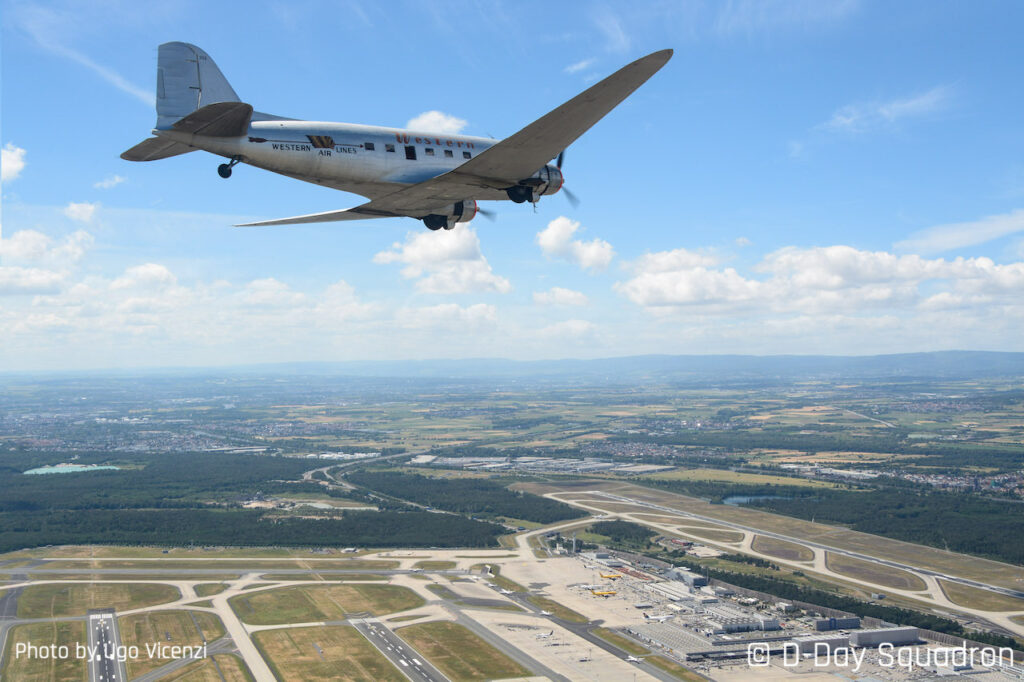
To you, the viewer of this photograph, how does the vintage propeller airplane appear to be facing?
facing away from the viewer and to the right of the viewer
